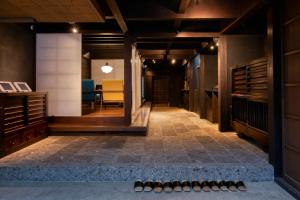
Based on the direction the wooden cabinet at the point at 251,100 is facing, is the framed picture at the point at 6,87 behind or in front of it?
in front

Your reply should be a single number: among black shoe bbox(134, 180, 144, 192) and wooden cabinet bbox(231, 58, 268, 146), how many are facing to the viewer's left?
1

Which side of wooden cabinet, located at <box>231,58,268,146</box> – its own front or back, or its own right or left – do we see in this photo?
left

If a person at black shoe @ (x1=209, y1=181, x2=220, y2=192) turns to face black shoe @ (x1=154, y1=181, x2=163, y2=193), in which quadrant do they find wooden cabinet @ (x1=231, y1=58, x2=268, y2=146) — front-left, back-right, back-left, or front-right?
back-right

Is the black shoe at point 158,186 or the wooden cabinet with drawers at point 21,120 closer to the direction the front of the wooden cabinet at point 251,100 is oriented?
the wooden cabinet with drawers

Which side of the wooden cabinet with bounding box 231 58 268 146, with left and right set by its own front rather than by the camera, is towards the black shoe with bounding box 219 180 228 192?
left
